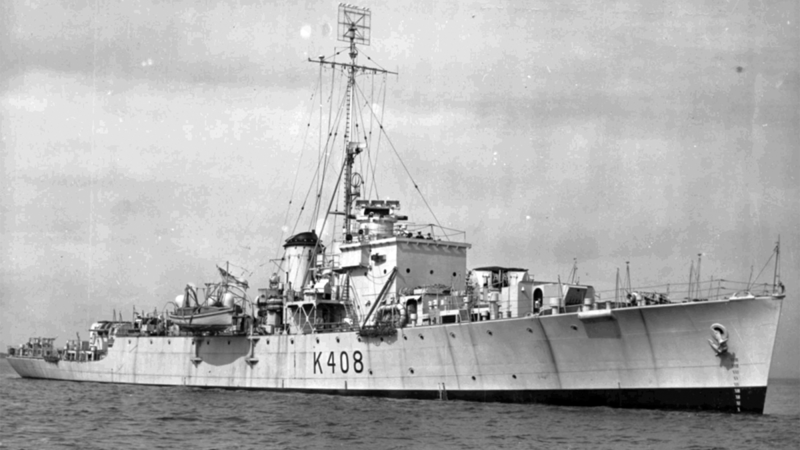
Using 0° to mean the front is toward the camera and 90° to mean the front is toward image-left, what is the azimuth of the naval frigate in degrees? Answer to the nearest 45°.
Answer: approximately 315°
